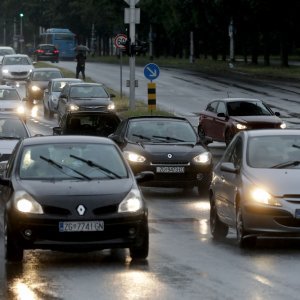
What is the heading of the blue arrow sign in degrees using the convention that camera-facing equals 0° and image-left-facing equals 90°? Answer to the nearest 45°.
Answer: approximately 0°

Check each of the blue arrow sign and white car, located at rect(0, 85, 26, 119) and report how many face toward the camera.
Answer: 2

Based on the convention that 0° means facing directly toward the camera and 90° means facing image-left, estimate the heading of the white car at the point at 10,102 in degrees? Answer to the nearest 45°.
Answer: approximately 0°

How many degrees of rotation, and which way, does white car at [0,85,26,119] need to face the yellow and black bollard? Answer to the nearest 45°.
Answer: approximately 90° to its left

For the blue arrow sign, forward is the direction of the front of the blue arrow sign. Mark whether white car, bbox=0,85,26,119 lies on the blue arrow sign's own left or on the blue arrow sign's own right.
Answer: on the blue arrow sign's own right
